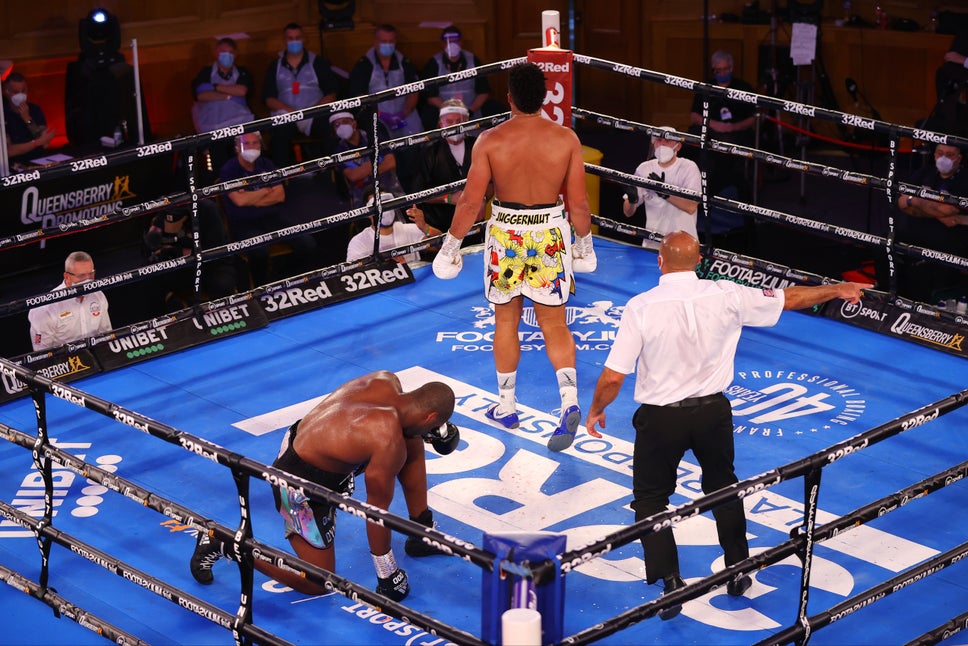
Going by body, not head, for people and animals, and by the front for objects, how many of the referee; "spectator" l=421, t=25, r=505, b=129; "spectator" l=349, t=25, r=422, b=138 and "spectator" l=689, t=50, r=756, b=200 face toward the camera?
3

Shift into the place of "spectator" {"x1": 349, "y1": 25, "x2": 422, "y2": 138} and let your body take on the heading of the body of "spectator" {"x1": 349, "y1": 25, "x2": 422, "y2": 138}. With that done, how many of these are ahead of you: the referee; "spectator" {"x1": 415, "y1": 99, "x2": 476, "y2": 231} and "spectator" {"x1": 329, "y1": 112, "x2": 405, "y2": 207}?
3

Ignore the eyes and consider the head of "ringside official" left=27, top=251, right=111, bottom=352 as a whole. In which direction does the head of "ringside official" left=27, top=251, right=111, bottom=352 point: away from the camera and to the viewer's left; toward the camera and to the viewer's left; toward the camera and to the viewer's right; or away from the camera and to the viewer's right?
toward the camera and to the viewer's right

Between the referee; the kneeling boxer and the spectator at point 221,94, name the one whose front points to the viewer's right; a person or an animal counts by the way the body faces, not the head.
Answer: the kneeling boxer

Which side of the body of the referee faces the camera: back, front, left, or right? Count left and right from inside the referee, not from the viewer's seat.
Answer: back

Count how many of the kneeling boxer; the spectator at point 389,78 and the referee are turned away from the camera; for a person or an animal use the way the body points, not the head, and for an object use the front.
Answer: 1

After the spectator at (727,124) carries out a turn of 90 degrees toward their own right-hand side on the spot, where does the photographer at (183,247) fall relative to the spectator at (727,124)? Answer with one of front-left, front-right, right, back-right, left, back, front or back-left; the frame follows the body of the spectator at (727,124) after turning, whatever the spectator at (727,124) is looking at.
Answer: front-left

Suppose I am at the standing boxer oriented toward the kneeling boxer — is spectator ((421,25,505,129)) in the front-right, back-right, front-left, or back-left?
back-right

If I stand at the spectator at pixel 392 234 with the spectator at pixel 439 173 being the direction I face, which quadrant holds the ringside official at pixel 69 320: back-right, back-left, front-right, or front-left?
back-left

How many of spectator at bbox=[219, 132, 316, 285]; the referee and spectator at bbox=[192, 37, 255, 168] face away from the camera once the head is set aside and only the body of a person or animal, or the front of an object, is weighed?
1

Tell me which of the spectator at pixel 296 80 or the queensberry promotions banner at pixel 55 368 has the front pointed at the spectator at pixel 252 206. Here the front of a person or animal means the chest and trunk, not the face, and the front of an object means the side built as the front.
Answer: the spectator at pixel 296 80

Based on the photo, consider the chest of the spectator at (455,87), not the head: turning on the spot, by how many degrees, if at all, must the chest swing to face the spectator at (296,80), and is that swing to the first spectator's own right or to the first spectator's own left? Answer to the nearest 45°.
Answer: approximately 90° to the first spectator's own right

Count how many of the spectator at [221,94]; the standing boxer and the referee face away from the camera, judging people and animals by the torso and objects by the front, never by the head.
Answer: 2
